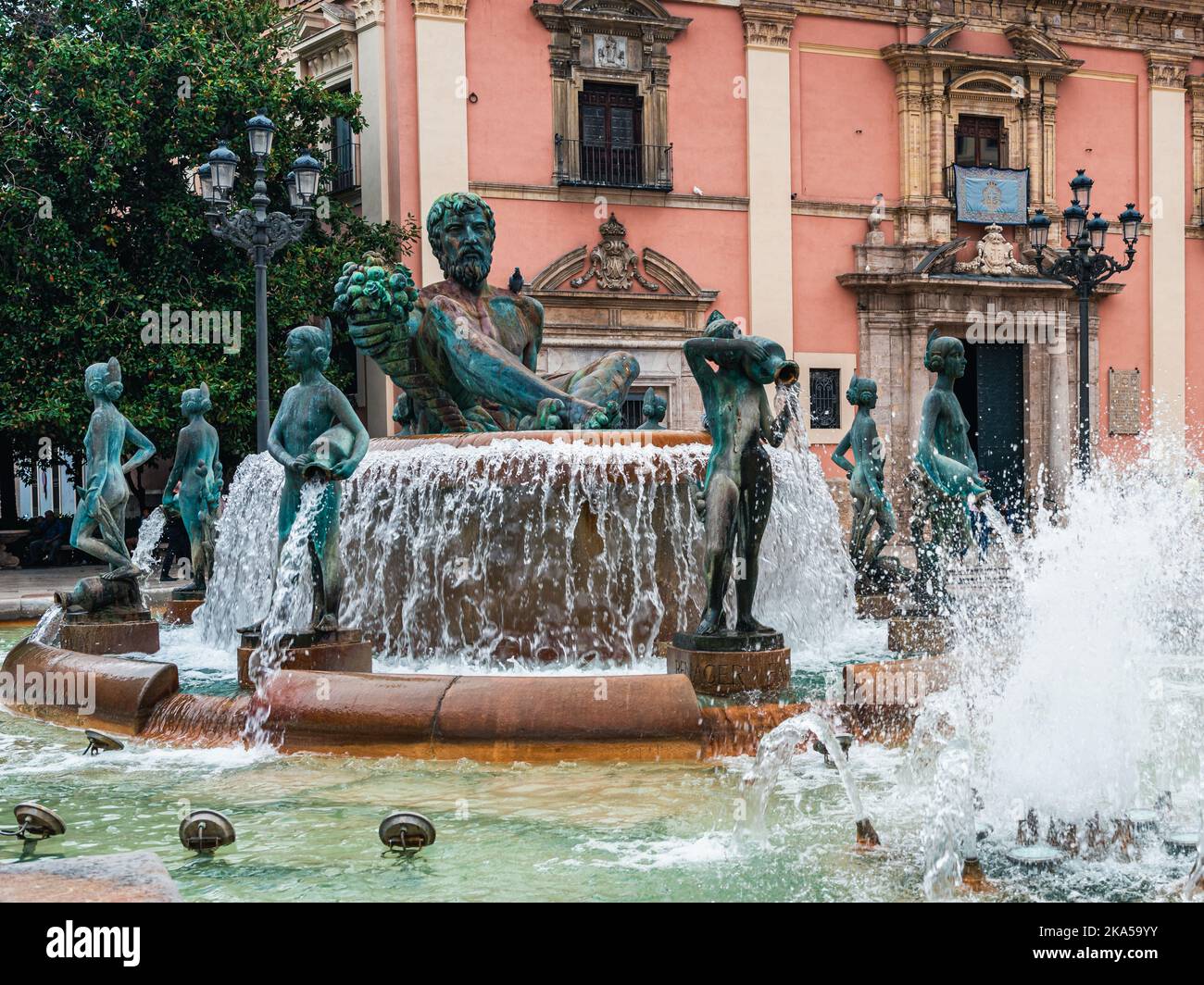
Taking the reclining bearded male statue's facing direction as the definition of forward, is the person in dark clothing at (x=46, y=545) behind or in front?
behind

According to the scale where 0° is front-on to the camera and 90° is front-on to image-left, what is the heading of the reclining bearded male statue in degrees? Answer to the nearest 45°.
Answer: approximately 315°

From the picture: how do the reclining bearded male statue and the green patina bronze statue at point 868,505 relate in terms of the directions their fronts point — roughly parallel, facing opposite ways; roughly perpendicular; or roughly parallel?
roughly perpendicular

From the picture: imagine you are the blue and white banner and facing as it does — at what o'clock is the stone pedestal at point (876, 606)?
The stone pedestal is roughly at 12 o'clock from the blue and white banner.

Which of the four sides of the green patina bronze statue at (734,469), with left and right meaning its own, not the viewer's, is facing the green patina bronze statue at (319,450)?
right

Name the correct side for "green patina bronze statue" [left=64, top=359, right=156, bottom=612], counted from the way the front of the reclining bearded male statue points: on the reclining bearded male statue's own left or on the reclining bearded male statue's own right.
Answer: on the reclining bearded male statue's own right
